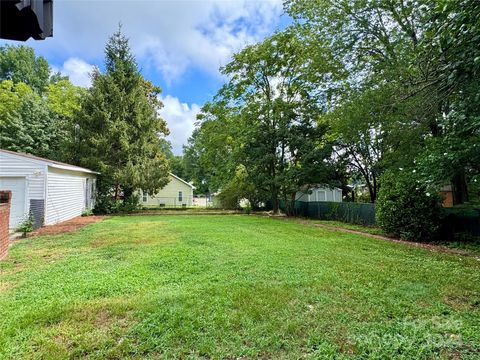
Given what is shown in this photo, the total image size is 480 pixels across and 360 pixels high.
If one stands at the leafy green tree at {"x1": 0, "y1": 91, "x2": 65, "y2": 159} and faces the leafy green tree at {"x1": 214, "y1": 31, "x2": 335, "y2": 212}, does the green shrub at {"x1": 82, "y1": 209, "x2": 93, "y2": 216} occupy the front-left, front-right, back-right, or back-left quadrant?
front-right

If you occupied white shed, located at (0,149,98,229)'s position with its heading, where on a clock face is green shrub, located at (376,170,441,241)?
The green shrub is roughly at 9 o'clock from the white shed.

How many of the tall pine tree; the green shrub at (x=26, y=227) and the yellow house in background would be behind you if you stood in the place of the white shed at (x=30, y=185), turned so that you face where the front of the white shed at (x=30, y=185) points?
2

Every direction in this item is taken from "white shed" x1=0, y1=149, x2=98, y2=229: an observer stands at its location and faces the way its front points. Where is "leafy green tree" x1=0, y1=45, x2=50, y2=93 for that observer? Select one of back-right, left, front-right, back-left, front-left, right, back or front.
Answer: back-right

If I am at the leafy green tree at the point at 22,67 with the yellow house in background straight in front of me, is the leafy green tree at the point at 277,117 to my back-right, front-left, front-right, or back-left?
front-right

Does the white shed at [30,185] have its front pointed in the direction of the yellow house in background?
no

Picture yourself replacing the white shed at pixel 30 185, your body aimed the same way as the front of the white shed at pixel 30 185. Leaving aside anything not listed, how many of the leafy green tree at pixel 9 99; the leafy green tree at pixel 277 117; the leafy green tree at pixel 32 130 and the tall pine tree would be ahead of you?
0

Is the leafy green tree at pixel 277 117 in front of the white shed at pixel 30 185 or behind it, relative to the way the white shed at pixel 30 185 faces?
behind

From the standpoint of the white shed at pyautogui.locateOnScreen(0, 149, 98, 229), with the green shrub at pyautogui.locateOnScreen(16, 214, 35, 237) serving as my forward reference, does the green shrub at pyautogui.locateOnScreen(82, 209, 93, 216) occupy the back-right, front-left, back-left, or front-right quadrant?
back-left

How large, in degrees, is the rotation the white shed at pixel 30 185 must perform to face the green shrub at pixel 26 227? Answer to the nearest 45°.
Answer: approximately 45° to its left

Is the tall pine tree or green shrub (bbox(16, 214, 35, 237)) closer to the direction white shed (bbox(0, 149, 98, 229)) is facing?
the green shrub

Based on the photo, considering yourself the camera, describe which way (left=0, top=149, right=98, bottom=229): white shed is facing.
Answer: facing the viewer and to the left of the viewer

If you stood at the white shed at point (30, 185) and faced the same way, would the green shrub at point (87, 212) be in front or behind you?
behind

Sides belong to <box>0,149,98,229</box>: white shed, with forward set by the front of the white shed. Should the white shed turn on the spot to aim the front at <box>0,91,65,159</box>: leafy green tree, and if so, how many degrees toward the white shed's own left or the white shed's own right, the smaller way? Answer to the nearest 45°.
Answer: approximately 135° to the white shed's own right

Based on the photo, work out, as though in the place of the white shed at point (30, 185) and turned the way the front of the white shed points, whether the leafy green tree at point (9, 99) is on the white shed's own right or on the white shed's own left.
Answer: on the white shed's own right

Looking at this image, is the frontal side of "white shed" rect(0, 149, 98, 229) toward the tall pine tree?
no
